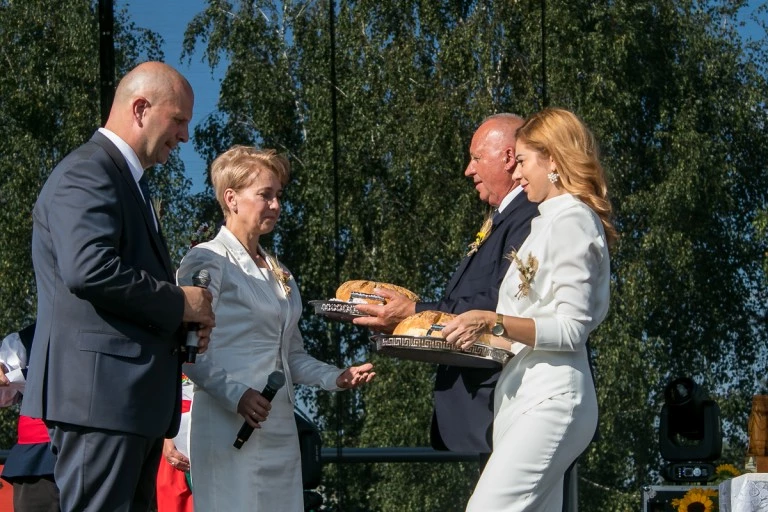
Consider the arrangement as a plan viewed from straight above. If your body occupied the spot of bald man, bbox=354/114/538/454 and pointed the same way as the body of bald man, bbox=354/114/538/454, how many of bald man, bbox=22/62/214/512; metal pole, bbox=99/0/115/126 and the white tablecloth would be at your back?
1

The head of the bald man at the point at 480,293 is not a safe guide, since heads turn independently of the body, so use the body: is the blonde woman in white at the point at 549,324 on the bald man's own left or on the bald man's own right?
on the bald man's own left

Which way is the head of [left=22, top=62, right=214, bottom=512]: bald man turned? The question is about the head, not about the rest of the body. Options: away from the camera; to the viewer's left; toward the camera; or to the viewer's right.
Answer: to the viewer's right

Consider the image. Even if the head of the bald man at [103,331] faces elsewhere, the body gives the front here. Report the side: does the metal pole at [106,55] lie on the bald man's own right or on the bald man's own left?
on the bald man's own left

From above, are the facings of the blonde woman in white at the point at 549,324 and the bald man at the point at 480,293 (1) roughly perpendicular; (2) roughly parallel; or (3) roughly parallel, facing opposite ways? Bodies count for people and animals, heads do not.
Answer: roughly parallel

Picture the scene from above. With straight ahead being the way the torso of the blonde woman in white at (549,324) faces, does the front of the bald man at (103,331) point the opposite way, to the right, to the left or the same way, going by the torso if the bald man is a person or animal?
the opposite way

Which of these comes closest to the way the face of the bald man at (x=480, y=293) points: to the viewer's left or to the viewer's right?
to the viewer's left

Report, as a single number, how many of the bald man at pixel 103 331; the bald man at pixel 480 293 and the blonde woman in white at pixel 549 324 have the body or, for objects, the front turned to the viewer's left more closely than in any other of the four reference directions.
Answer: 2

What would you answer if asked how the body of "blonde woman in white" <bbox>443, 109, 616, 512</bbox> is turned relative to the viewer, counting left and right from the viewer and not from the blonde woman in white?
facing to the left of the viewer

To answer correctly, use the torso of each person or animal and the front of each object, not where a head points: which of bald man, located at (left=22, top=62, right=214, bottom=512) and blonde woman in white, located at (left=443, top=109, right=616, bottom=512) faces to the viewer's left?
the blonde woman in white

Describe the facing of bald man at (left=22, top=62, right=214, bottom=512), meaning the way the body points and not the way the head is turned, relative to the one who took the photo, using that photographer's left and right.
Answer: facing to the right of the viewer

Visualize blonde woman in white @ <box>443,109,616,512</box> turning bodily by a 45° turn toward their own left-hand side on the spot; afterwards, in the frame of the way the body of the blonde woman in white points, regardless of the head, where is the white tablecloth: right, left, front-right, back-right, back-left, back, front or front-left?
back

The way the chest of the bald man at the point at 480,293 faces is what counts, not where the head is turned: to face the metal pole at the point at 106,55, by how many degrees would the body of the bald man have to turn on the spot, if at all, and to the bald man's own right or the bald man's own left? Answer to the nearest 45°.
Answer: approximately 45° to the bald man's own right

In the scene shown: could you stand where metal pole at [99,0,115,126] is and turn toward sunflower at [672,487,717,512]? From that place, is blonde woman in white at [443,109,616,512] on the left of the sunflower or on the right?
right

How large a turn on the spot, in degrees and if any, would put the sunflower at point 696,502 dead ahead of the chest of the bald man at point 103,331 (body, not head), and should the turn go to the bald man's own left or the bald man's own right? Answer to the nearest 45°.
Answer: approximately 45° to the bald man's own left

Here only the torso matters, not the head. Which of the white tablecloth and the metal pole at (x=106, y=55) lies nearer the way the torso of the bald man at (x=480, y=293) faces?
the metal pole

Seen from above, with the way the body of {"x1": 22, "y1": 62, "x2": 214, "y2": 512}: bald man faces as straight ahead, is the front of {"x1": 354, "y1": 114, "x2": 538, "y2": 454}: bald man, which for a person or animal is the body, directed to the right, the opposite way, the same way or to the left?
the opposite way
